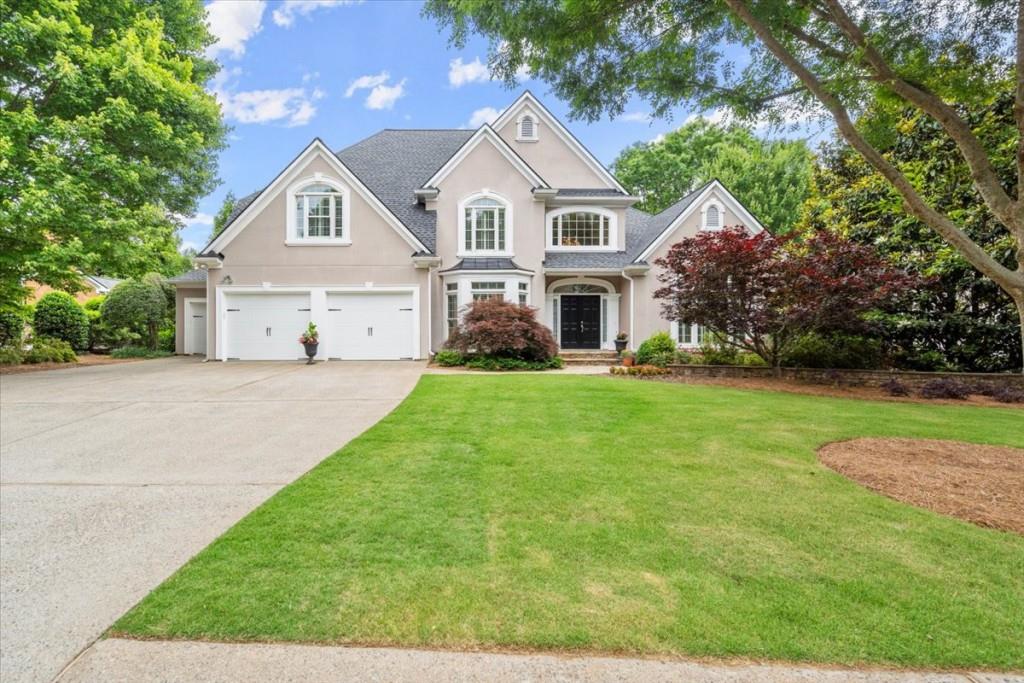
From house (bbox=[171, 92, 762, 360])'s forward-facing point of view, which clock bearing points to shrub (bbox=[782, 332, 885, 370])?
The shrub is roughly at 10 o'clock from the house.

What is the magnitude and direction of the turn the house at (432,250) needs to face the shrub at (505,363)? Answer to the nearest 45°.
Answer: approximately 45° to its left

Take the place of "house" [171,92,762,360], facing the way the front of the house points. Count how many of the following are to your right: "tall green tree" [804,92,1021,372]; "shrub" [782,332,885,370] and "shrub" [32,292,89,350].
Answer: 1

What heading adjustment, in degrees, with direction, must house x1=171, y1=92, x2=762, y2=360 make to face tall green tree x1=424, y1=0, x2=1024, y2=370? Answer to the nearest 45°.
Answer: approximately 45° to its left

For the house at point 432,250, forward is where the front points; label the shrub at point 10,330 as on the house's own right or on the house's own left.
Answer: on the house's own right

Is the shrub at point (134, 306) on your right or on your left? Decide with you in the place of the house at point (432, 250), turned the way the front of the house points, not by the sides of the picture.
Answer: on your right

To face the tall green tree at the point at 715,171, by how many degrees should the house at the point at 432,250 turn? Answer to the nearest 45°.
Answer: approximately 135° to its left

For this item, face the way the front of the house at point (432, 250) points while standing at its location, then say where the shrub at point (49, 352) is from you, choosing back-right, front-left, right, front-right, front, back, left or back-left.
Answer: right

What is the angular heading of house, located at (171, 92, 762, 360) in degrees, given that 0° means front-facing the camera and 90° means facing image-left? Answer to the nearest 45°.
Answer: approximately 0°

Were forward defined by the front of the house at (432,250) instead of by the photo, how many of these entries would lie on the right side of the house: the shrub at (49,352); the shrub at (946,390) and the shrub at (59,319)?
2

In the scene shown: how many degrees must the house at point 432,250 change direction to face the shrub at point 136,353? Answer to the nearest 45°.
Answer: approximately 90° to its right

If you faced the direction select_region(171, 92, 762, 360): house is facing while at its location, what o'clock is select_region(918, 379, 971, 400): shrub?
The shrub is roughly at 10 o'clock from the house.
